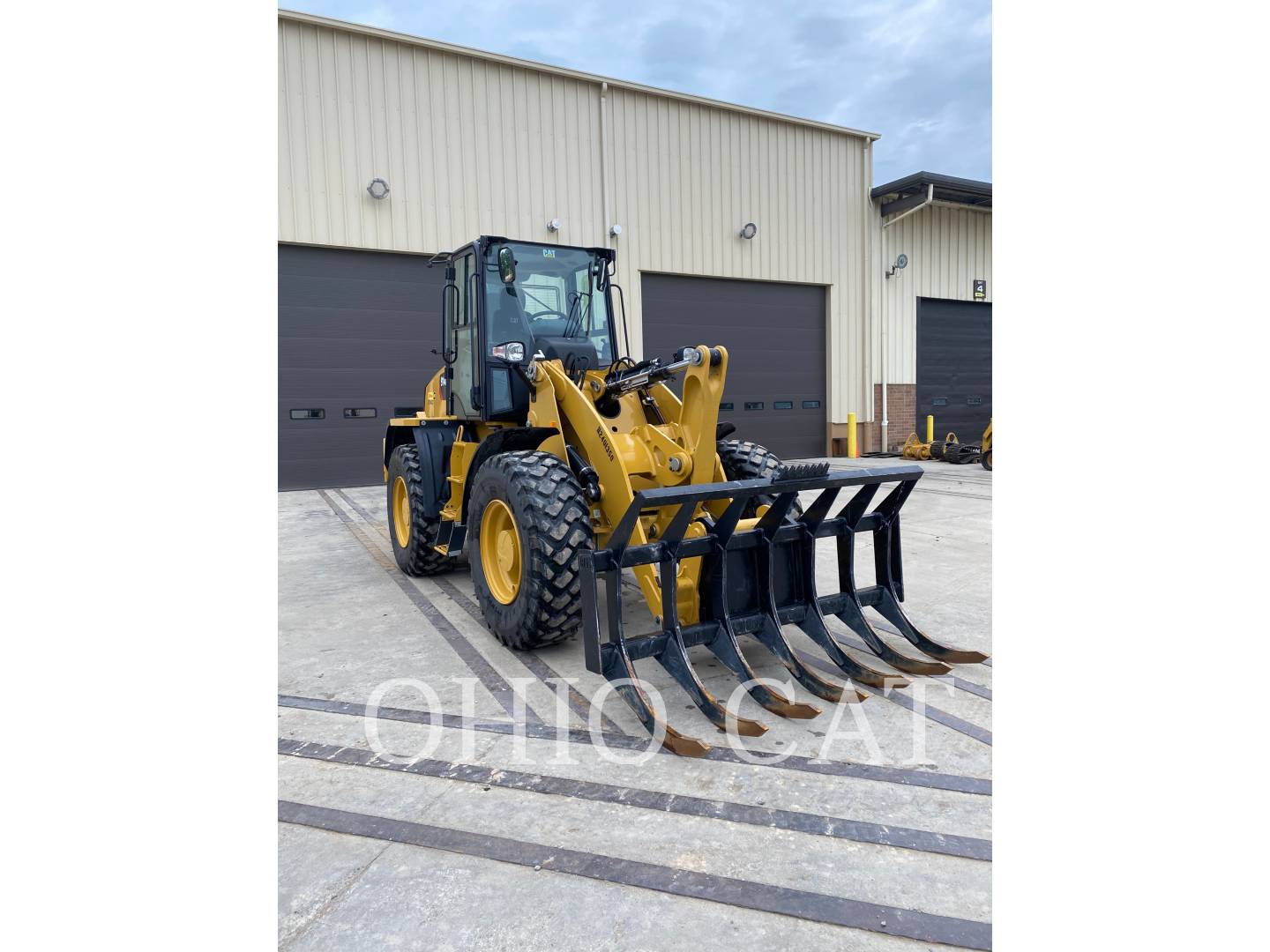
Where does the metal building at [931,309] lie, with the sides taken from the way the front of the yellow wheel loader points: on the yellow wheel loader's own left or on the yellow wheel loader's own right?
on the yellow wheel loader's own left

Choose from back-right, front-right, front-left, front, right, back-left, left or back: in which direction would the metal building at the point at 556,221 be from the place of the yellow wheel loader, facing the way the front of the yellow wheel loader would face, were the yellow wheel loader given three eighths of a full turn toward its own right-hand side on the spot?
right

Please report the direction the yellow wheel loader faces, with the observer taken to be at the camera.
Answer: facing the viewer and to the right of the viewer
